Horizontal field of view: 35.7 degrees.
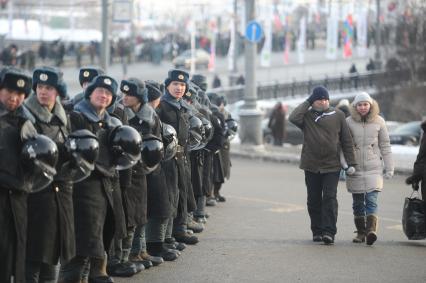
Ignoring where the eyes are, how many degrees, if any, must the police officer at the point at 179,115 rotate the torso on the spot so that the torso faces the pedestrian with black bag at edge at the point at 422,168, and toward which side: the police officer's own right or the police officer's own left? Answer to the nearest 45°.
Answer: approximately 45° to the police officer's own left

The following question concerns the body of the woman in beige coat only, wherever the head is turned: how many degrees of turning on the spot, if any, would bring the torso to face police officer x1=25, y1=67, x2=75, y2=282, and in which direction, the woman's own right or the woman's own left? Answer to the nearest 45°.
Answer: approximately 45° to the woman's own right

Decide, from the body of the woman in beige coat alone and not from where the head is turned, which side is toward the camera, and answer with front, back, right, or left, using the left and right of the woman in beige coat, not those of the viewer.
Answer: front

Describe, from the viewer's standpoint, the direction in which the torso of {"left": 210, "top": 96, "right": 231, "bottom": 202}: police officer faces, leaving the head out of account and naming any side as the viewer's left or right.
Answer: facing to the right of the viewer

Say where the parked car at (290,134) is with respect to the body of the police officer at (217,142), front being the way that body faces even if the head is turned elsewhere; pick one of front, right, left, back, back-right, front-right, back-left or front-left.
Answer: left

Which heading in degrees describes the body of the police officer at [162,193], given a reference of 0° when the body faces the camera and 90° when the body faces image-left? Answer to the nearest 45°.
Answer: approximately 270°

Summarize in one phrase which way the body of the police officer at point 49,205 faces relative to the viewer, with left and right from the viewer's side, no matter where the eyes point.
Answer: facing the viewer and to the right of the viewer

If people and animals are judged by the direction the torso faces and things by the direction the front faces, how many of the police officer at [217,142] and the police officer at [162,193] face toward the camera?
0

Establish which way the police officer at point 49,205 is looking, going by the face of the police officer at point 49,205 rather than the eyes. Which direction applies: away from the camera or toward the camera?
toward the camera

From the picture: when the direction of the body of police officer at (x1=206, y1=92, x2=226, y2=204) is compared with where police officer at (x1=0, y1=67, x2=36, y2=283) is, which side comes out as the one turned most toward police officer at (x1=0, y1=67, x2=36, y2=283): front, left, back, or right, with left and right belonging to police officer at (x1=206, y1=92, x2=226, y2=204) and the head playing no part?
right

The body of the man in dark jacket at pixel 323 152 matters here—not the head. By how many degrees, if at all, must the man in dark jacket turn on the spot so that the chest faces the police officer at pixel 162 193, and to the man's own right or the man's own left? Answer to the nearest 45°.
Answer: approximately 45° to the man's own right

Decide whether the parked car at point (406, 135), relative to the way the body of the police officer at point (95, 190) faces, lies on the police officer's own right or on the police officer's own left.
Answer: on the police officer's own left

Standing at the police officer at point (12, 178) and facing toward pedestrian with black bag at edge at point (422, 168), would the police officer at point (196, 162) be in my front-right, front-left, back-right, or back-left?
front-left
